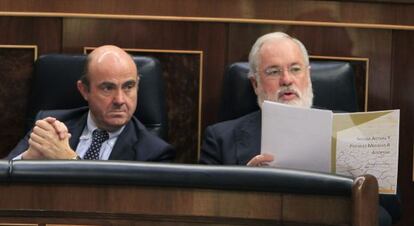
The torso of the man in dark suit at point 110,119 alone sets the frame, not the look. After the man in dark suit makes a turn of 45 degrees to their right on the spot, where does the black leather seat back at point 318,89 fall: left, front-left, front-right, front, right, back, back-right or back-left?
back-left

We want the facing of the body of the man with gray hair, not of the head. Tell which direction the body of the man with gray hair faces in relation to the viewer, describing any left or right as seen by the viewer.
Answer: facing the viewer and to the right of the viewer

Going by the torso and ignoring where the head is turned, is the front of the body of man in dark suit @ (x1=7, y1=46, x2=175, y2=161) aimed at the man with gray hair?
no

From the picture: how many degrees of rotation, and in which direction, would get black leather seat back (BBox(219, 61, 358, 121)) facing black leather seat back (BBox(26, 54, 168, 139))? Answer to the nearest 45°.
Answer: approximately 90° to its right

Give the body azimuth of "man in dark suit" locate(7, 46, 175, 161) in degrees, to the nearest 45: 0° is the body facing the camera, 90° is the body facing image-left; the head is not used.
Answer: approximately 0°

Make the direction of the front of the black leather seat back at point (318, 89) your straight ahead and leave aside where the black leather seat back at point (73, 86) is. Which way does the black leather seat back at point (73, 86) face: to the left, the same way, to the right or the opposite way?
the same way

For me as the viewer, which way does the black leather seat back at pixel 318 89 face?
facing the viewer

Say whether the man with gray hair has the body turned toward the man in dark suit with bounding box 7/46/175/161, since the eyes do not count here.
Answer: no

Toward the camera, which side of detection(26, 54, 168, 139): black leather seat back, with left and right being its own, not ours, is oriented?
front

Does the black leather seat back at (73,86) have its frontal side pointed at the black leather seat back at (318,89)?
no
